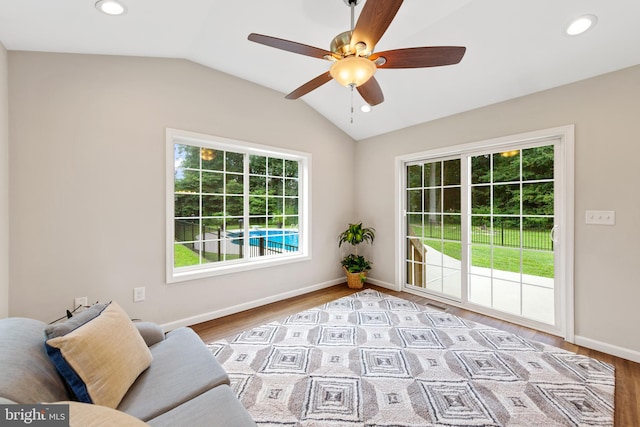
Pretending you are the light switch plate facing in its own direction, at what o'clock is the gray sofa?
The gray sofa is roughly at 1 o'clock from the light switch plate.

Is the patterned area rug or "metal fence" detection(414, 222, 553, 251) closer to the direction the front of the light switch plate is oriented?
the patterned area rug

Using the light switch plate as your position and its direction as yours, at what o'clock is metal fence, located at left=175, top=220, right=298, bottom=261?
The metal fence is roughly at 2 o'clock from the light switch plate.

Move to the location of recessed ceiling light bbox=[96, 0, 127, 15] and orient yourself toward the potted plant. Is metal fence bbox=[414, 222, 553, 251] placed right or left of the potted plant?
right

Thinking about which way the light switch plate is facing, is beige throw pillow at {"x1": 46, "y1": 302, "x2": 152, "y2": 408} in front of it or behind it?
in front

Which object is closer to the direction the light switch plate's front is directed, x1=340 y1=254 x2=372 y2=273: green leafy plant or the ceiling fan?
the ceiling fan

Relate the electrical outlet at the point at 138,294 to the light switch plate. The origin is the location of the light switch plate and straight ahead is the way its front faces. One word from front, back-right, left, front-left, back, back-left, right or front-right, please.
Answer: front-right

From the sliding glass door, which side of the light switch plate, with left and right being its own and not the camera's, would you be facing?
right

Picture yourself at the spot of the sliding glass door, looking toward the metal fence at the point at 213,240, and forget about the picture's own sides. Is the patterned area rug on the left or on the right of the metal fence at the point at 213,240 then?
left

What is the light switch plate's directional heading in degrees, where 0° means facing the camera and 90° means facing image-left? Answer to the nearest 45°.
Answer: approximately 0°
